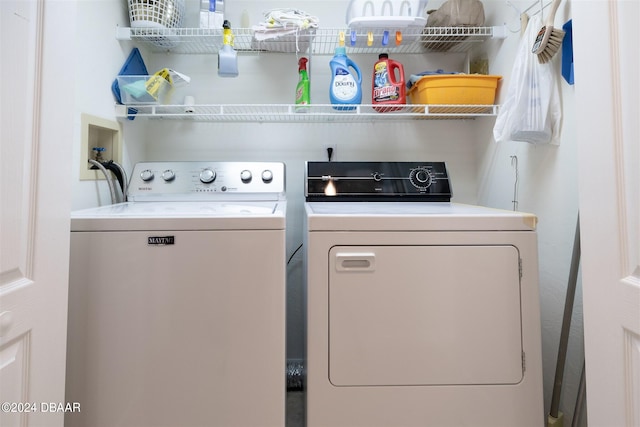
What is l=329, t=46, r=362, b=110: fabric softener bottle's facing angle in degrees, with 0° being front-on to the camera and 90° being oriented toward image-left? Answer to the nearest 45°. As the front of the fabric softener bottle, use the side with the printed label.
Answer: approximately 0°

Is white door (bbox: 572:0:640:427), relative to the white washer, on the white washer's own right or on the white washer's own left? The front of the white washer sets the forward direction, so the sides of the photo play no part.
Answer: on the white washer's own left

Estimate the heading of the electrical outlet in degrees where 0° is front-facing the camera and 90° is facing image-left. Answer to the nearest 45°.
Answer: approximately 0°

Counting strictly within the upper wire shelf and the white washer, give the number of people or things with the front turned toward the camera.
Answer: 2

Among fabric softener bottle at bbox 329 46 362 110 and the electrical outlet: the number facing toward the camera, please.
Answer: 2
